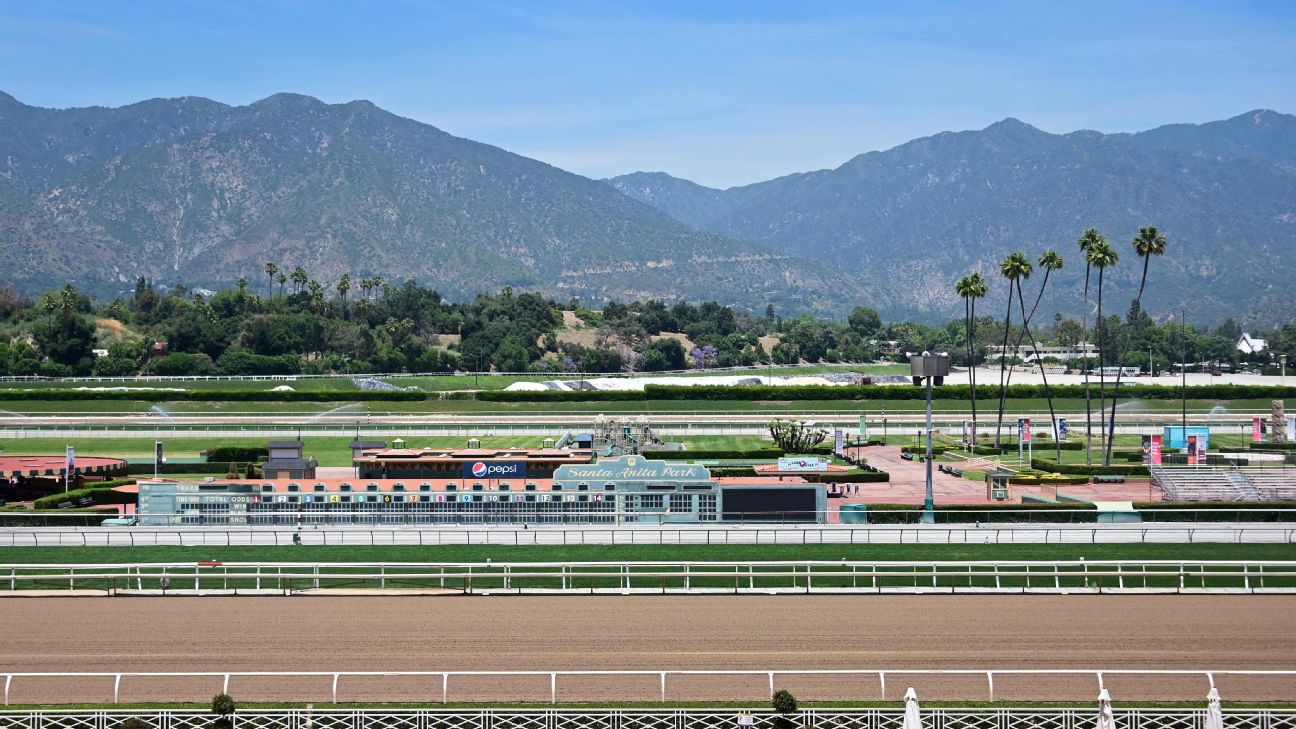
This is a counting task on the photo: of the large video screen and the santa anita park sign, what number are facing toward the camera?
2

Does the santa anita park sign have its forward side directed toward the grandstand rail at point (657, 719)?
yes

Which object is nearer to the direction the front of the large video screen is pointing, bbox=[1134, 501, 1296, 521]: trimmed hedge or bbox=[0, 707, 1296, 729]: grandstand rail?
the grandstand rail

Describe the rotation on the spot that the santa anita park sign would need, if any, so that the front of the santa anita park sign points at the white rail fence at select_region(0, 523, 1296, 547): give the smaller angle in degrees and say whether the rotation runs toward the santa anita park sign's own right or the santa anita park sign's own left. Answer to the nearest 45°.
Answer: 0° — it already faces it

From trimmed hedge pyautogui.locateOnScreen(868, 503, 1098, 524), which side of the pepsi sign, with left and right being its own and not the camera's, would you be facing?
left

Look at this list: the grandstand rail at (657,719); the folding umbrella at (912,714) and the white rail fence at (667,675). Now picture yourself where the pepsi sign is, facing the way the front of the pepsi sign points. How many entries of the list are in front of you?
3

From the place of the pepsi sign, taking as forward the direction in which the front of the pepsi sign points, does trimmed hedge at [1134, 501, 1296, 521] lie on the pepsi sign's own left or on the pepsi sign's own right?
on the pepsi sign's own left

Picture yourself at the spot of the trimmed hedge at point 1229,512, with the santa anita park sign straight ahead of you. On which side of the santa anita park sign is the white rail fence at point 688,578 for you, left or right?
left
